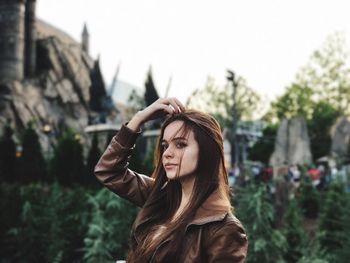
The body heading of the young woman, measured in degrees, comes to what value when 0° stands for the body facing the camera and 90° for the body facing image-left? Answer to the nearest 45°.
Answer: approximately 45°

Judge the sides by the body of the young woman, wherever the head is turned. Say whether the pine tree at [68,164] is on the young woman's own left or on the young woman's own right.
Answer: on the young woman's own right

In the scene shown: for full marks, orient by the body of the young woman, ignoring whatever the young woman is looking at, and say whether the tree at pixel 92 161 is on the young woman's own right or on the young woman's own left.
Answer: on the young woman's own right

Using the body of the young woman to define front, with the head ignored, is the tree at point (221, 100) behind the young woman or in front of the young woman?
behind

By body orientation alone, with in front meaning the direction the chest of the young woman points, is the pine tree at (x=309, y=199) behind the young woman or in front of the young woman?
behind

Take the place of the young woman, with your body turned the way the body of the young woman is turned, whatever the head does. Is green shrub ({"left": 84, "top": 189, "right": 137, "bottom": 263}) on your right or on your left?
on your right
